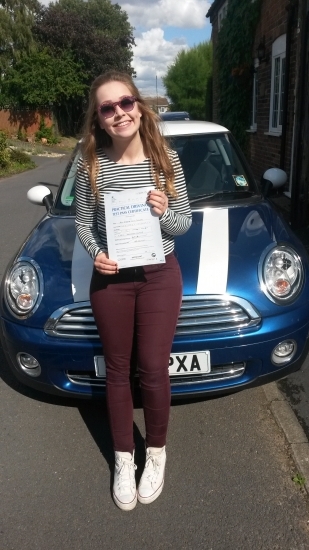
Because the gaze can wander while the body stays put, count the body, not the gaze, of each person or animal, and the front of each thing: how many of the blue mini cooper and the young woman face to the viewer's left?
0

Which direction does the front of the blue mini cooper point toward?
toward the camera

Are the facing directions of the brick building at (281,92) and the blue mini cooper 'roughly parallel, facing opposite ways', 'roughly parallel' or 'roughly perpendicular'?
roughly perpendicular

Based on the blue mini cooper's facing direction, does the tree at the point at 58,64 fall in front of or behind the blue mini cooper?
behind

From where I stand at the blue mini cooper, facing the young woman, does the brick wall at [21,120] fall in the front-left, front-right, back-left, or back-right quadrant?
back-right

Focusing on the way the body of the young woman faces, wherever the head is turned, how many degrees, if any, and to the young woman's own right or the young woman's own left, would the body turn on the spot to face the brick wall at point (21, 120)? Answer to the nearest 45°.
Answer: approximately 180°

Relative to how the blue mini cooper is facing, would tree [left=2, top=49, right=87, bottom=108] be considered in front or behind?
behind

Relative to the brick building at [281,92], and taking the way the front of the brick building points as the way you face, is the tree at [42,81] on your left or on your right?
on your right

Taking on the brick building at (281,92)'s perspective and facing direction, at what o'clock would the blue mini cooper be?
The blue mini cooper is roughly at 9 o'clock from the brick building.

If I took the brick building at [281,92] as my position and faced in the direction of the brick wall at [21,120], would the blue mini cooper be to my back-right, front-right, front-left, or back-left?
back-left

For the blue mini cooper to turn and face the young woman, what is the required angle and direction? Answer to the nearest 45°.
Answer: approximately 45° to its right

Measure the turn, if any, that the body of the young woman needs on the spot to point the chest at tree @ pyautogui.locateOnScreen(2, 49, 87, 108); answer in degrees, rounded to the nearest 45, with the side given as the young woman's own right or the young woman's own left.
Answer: approximately 180°

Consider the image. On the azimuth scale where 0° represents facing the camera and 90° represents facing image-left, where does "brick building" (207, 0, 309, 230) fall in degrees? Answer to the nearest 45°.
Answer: approximately 90°
